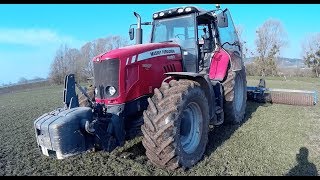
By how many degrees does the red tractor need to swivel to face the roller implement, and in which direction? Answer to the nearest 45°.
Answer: approximately 180°

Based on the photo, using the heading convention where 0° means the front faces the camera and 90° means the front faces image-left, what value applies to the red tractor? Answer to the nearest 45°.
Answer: approximately 45°
